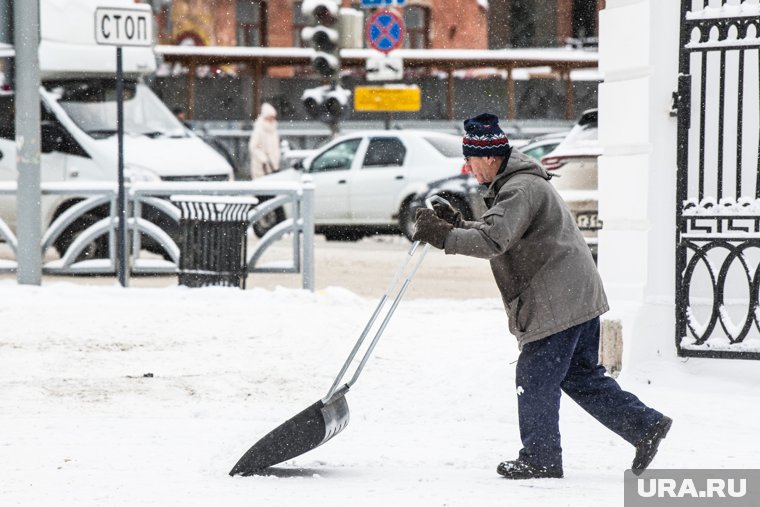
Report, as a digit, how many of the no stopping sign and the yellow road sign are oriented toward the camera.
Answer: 2

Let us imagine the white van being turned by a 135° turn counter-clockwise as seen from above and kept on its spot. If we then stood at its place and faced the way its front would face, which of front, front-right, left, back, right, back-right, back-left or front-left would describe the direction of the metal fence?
back

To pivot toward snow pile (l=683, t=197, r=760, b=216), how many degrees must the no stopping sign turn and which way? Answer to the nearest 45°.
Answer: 0° — it already faces it

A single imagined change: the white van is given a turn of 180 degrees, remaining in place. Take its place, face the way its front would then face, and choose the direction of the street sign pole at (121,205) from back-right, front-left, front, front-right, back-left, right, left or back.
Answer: back-left

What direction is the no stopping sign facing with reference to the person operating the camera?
facing the viewer

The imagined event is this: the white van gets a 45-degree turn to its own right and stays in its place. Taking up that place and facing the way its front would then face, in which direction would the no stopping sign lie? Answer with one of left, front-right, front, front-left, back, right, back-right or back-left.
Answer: back-left

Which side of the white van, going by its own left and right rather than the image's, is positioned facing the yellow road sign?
left

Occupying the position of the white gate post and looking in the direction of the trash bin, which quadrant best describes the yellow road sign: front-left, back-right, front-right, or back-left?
front-right

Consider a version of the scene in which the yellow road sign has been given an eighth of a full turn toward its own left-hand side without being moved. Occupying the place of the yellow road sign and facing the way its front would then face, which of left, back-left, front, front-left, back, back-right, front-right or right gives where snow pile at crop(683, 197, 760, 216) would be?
front-right

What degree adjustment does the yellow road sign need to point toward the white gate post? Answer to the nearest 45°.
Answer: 0° — it already faces it

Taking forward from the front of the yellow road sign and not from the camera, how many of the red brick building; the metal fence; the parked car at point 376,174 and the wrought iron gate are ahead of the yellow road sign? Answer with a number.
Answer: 3

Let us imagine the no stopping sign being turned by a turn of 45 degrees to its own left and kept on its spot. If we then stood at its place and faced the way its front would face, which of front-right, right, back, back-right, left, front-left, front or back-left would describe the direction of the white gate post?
front-right

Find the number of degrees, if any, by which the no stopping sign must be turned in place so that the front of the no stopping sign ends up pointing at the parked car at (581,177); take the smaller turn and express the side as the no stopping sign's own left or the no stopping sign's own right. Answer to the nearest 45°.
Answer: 0° — it already faces it

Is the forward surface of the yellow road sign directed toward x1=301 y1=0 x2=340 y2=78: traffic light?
no

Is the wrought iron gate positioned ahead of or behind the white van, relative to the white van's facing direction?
ahead

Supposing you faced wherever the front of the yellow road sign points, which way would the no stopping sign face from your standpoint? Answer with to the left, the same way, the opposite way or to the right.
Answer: the same way

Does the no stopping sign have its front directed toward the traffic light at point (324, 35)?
no

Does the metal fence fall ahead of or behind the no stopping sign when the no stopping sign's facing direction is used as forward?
ahead
